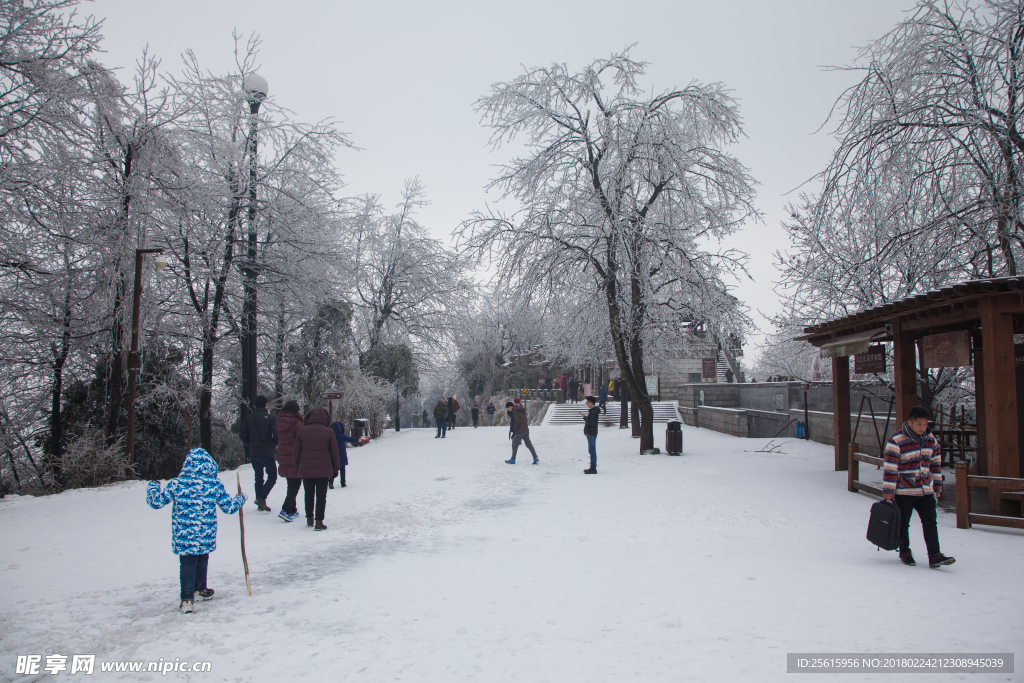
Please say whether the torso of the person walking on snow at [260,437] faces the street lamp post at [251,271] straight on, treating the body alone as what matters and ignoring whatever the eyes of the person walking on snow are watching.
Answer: yes

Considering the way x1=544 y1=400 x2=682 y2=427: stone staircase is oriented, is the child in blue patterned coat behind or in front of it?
in front

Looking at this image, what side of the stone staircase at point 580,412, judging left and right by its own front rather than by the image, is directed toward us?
front

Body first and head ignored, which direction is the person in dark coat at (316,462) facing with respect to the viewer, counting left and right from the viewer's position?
facing away from the viewer

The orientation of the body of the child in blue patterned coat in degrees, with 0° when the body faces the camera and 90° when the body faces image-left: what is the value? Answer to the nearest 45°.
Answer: approximately 180°

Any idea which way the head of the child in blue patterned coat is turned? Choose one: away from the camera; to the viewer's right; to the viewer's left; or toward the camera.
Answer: away from the camera

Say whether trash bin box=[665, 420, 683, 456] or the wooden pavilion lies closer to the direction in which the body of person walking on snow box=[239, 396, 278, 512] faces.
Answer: the trash bin

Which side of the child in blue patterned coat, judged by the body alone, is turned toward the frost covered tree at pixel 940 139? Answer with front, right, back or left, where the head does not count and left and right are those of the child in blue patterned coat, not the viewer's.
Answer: right

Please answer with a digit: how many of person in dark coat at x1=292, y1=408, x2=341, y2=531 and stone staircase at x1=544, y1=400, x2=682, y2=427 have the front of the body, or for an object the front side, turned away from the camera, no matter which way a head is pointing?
1

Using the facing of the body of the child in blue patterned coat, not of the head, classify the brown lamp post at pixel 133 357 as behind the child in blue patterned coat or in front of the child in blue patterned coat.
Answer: in front

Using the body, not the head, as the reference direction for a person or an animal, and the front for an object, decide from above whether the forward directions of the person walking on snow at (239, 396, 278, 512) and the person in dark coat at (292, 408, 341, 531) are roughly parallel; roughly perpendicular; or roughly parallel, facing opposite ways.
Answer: roughly parallel

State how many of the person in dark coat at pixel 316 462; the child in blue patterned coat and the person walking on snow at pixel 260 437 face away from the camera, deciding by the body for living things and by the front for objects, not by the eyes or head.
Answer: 3

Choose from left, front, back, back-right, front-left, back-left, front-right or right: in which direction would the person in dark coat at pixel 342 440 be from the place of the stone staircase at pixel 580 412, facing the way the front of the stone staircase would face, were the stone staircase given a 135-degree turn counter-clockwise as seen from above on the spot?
back-right

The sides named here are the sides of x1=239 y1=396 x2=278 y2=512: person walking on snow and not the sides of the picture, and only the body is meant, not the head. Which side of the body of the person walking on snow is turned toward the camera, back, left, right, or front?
back

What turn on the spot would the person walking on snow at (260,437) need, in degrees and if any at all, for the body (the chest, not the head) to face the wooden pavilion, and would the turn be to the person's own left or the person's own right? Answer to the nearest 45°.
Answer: approximately 135° to the person's own right

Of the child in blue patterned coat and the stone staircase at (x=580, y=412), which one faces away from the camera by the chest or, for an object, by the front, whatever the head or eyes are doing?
the child in blue patterned coat

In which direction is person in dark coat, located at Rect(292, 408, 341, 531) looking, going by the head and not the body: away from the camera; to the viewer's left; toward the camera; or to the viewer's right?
away from the camera

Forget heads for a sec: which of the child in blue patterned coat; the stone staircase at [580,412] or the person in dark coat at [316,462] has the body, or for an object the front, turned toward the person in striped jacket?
the stone staircase
